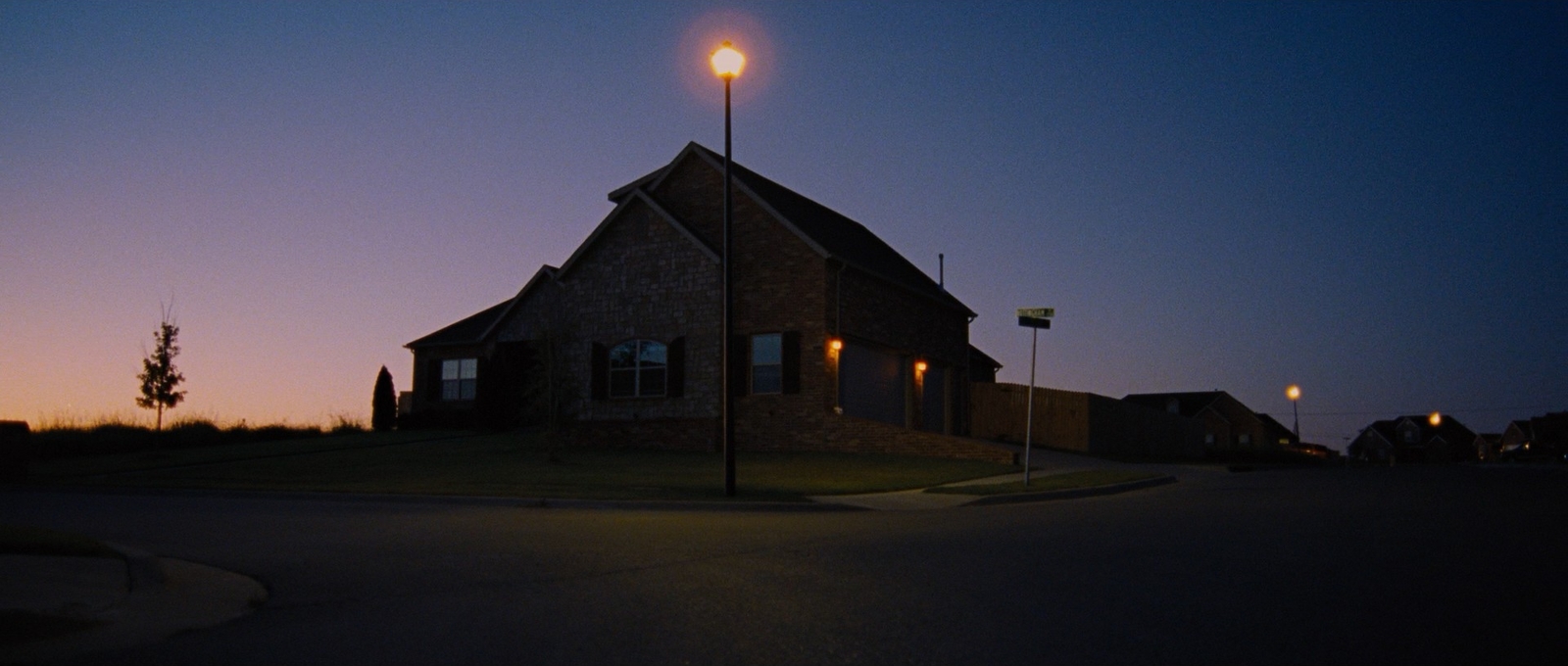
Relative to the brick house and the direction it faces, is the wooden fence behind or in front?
behind

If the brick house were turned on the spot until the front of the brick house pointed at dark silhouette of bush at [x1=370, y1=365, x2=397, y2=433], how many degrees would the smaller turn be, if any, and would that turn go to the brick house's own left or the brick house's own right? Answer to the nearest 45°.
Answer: approximately 90° to the brick house's own right
